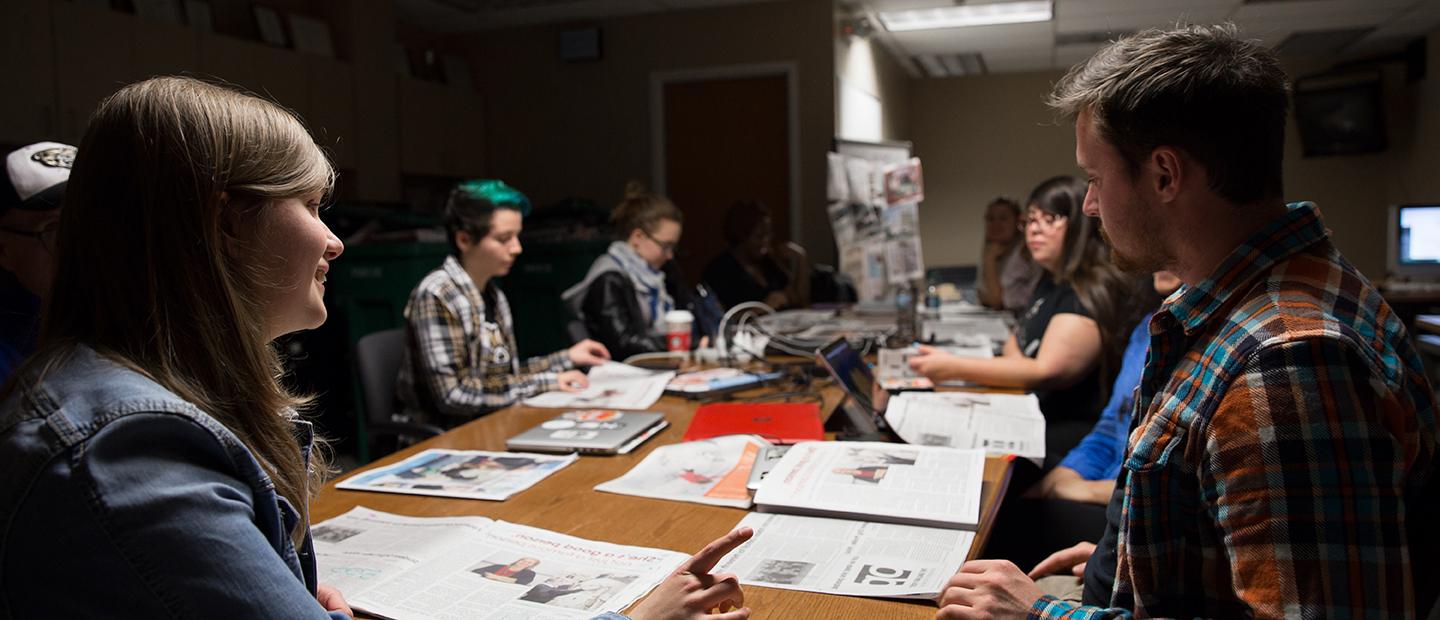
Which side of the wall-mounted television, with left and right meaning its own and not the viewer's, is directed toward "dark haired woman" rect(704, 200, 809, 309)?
front

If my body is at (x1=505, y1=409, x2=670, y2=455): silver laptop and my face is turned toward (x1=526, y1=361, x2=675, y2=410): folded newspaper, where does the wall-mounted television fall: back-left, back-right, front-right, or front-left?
front-right

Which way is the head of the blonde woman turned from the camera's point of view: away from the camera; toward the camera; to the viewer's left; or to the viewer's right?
to the viewer's right

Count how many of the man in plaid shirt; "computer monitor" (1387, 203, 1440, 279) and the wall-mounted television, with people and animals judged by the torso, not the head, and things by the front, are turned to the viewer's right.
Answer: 0

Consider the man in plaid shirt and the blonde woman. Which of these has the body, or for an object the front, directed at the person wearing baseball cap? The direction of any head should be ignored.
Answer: the man in plaid shirt

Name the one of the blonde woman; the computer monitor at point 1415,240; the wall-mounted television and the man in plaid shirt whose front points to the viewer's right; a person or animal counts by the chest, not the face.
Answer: the blonde woman

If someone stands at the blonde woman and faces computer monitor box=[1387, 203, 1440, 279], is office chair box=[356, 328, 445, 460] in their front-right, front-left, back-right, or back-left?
front-left

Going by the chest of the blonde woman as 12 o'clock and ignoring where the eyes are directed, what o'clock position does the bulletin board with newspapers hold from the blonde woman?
The bulletin board with newspapers is roughly at 10 o'clock from the blonde woman.

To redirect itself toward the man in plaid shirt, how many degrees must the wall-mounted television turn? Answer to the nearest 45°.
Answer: approximately 45° to its left

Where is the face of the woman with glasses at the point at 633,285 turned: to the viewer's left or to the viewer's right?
to the viewer's right

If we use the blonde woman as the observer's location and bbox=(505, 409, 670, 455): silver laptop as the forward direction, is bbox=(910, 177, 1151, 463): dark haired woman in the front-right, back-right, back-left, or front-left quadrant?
front-right

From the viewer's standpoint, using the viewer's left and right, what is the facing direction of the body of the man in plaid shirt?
facing to the left of the viewer

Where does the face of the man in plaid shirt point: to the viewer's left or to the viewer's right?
to the viewer's left

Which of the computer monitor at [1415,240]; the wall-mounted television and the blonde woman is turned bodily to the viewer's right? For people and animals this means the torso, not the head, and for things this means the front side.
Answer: the blonde woman

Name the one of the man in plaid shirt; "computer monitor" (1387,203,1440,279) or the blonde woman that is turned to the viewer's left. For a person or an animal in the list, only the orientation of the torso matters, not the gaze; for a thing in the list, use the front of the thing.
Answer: the man in plaid shirt

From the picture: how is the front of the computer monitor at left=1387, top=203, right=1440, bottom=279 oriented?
toward the camera

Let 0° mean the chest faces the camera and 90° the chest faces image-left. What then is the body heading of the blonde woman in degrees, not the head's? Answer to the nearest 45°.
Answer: approximately 270°

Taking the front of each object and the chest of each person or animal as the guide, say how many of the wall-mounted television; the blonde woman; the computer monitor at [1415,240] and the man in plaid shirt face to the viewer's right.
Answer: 1
